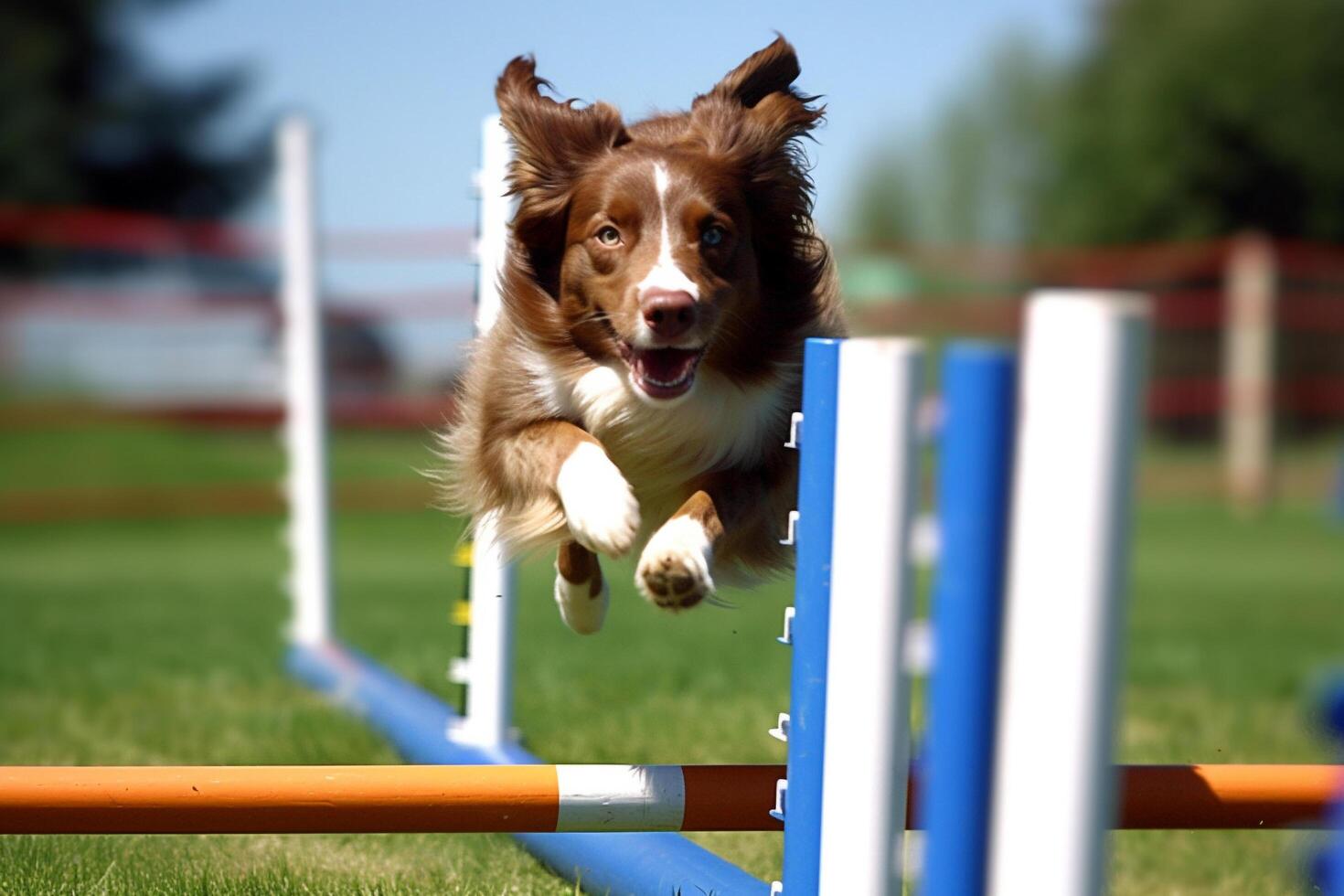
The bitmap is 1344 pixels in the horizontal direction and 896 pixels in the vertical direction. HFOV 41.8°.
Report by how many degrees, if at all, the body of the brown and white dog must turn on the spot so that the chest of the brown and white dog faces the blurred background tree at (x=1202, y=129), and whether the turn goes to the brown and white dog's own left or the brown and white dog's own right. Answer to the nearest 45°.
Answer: approximately 180°

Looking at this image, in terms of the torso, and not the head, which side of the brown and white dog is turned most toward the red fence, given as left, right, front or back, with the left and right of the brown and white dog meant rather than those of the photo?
back

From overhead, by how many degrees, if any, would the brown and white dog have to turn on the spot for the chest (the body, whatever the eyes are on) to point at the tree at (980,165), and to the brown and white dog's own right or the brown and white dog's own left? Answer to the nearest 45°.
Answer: approximately 180°

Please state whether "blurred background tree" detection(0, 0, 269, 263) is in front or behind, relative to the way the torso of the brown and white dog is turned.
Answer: behind

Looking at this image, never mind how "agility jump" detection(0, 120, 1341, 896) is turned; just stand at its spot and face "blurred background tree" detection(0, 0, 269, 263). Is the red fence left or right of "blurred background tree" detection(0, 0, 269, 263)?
right

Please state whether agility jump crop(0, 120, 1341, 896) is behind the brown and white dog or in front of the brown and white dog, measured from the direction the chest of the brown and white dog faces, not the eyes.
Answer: in front

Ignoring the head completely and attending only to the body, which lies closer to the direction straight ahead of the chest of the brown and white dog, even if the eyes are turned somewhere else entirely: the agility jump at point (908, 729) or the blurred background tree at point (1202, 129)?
the agility jump

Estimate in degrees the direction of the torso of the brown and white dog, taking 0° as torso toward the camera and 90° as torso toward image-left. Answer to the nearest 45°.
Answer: approximately 0°

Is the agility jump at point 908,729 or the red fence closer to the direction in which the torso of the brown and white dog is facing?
the agility jump
